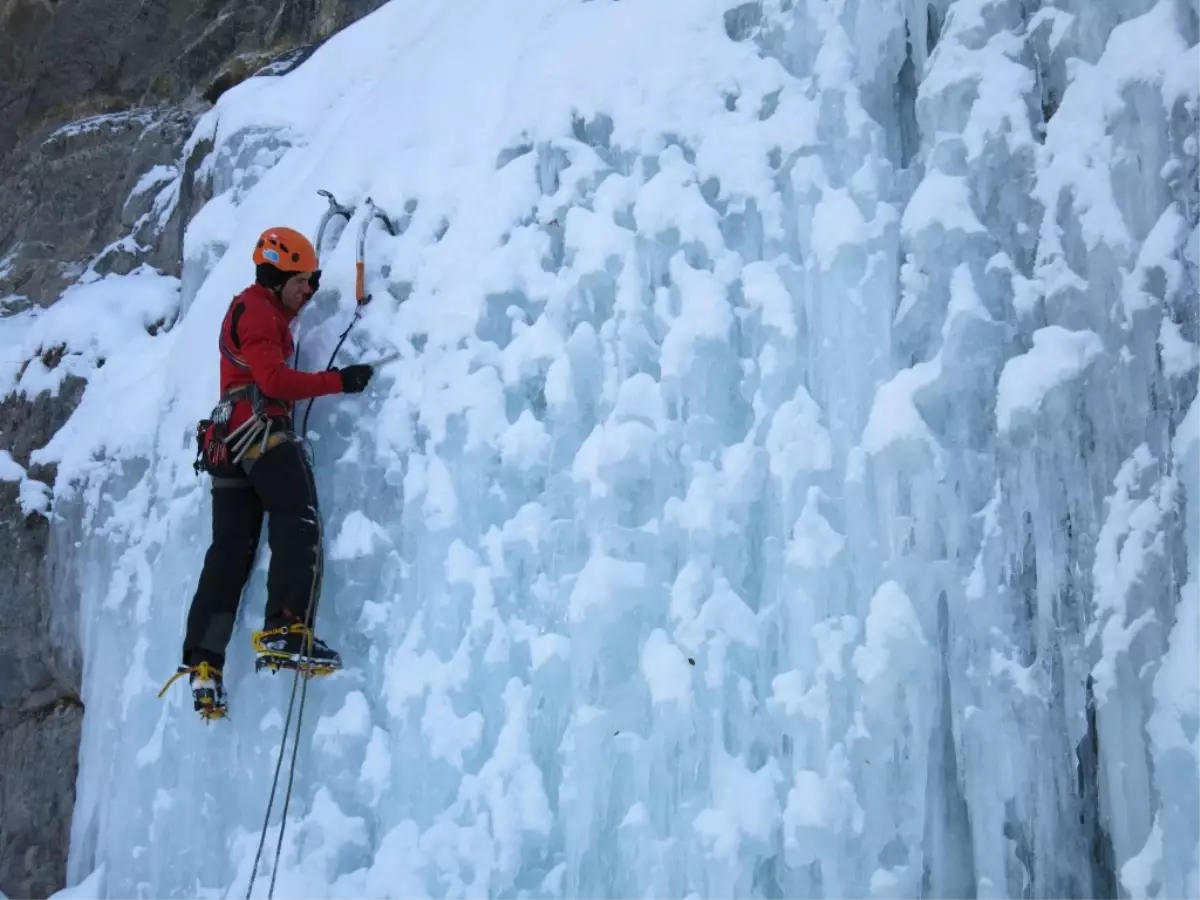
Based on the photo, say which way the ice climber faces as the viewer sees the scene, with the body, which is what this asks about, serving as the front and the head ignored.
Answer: to the viewer's right
